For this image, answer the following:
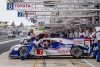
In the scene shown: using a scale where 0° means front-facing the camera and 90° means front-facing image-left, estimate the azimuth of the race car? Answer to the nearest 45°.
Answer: approximately 90°
